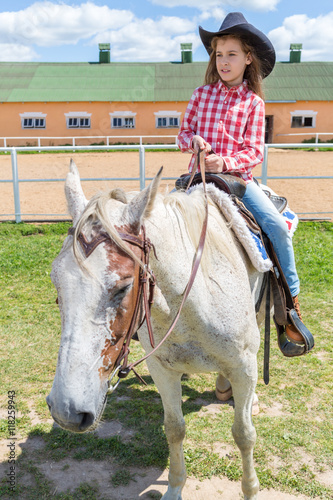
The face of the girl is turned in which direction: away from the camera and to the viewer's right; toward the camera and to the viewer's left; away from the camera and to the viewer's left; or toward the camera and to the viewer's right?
toward the camera and to the viewer's left

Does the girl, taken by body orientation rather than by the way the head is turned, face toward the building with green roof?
no
